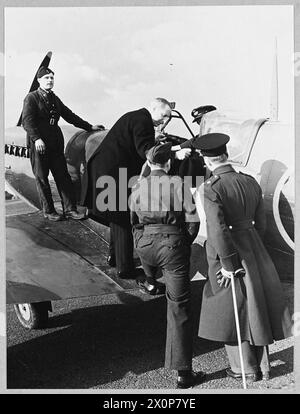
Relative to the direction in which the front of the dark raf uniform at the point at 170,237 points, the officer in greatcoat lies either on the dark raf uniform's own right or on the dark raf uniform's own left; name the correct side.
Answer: on the dark raf uniform's own right

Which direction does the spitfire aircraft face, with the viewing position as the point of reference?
facing away from the viewer and to the left of the viewer

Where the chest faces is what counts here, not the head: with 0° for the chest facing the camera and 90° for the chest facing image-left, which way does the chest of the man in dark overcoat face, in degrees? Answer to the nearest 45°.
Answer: approximately 270°

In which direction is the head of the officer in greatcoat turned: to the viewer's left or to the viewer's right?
to the viewer's left

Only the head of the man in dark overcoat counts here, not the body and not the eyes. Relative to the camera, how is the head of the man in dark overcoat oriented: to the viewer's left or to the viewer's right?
to the viewer's right

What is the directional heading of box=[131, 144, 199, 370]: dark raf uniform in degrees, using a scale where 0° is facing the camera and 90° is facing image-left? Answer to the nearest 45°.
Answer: approximately 180°

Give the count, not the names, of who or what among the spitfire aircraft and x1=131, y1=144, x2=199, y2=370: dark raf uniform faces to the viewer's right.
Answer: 0
